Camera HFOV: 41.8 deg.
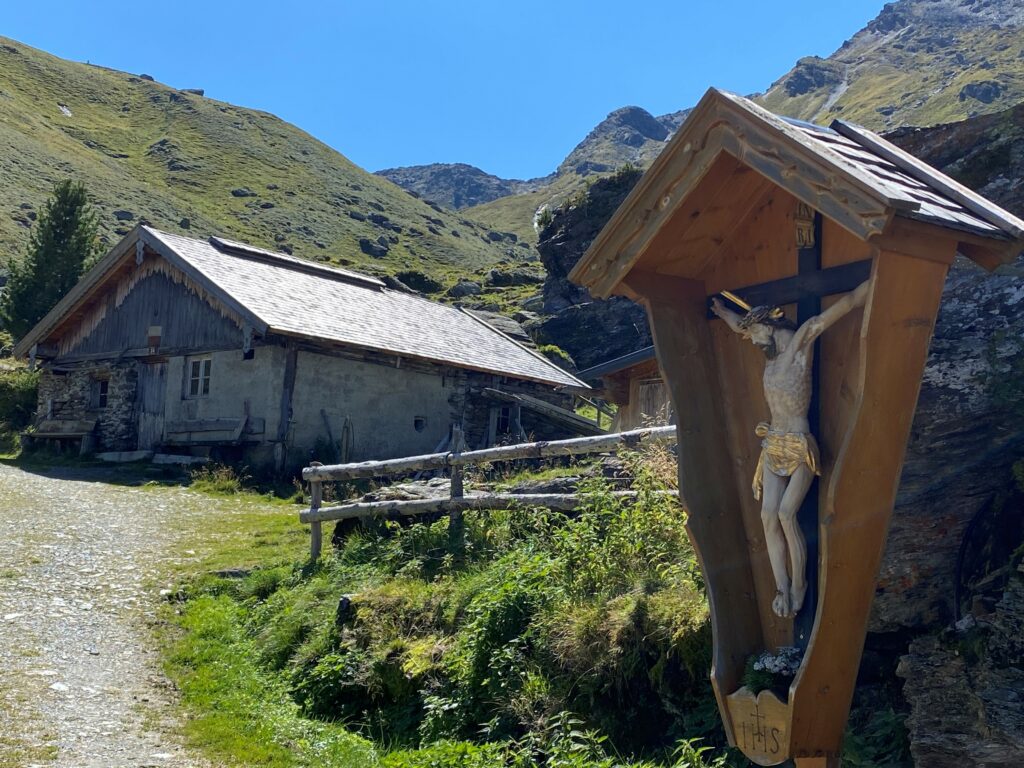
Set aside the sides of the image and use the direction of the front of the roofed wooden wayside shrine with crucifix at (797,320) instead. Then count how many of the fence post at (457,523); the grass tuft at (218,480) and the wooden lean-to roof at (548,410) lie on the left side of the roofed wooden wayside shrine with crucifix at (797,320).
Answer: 0

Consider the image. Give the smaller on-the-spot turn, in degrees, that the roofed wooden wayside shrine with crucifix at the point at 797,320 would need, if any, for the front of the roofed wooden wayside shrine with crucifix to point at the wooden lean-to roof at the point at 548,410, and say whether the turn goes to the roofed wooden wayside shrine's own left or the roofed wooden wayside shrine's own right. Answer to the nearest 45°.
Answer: approximately 135° to the roofed wooden wayside shrine's own right

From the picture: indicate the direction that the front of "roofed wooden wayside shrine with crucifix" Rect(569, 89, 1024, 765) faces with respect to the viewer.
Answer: facing the viewer and to the left of the viewer

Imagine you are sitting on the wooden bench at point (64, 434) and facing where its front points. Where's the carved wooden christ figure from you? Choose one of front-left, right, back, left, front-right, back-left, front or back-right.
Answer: front-left

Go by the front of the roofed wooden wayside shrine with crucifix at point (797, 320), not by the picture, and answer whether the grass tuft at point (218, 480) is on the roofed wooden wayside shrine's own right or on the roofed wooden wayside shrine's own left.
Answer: on the roofed wooden wayside shrine's own right

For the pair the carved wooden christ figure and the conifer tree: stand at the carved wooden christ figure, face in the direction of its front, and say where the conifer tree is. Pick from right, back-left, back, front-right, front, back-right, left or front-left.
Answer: right

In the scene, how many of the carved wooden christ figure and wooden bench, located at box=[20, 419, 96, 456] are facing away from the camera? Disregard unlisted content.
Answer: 0

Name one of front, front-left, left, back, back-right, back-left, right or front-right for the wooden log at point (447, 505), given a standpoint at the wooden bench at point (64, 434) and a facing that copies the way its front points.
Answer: front-left

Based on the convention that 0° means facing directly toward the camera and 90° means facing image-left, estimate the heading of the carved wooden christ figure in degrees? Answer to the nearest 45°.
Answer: approximately 45°

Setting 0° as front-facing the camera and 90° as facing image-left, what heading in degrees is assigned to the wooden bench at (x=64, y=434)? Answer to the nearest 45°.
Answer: approximately 45°

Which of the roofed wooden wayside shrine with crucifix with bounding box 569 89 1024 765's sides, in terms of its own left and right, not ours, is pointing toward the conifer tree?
right

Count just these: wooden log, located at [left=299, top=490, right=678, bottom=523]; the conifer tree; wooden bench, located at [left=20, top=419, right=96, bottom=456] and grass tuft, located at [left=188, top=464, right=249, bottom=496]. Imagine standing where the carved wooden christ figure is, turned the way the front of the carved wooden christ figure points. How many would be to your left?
0

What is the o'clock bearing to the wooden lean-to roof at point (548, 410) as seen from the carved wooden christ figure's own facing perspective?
The wooden lean-to roof is roughly at 4 o'clock from the carved wooden christ figure.

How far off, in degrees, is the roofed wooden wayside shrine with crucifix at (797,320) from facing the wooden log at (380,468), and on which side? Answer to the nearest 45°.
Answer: approximately 90° to its right

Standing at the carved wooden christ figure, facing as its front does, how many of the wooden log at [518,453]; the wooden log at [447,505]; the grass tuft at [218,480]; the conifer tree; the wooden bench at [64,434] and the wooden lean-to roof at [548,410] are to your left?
0

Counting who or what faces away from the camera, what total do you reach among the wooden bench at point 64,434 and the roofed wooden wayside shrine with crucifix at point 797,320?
0

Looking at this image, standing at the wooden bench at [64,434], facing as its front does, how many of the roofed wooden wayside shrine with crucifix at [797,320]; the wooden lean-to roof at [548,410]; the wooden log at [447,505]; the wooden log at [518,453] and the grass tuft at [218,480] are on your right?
0

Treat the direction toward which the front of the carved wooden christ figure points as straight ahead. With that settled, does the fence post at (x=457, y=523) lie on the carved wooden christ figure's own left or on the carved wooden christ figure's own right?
on the carved wooden christ figure's own right
